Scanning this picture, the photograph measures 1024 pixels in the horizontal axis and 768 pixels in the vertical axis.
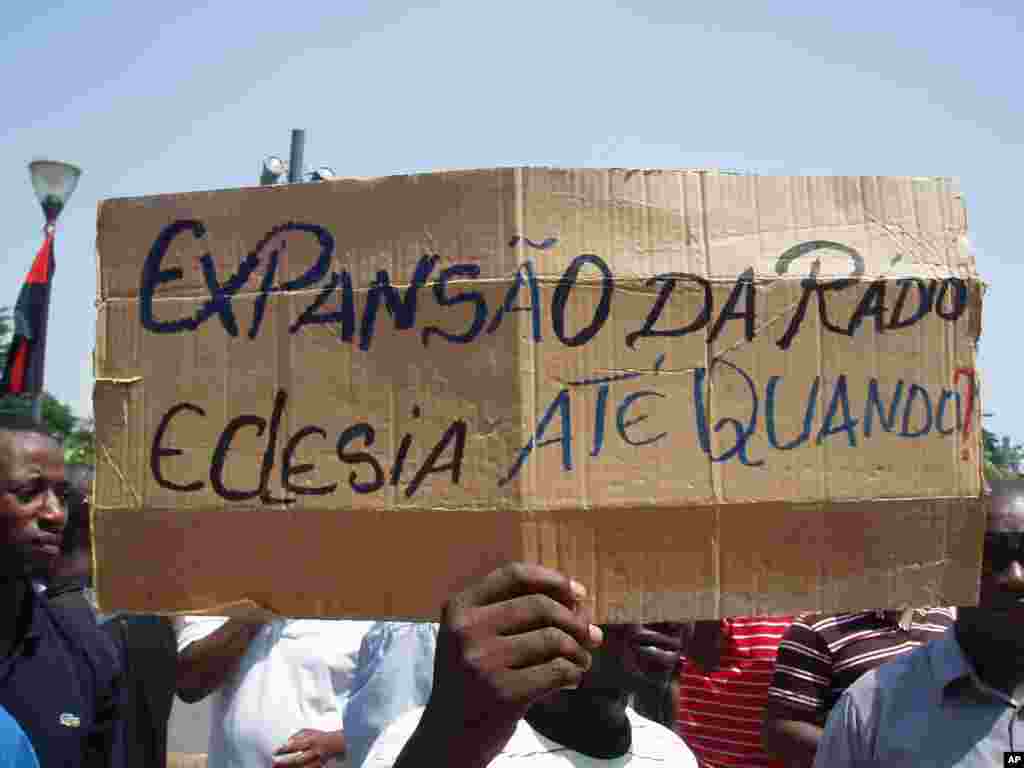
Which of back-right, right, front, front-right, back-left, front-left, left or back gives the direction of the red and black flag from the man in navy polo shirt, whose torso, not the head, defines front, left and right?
back-left

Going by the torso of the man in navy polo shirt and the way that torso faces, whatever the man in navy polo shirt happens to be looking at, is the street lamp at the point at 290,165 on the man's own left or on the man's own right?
on the man's own left

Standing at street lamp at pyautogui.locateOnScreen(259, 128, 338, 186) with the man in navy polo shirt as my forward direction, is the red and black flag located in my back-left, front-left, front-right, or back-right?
front-right
